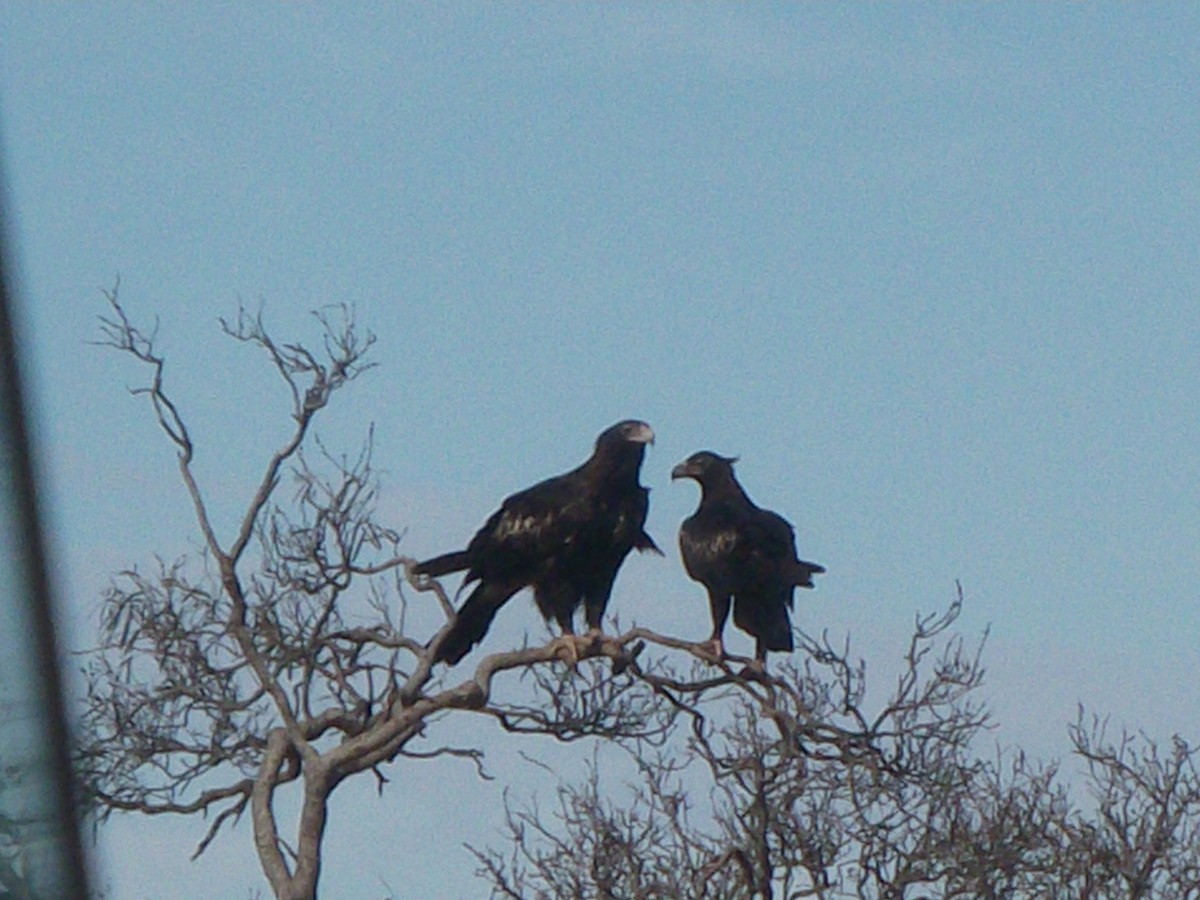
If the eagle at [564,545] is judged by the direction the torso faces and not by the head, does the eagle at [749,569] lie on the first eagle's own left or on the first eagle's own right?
on the first eagle's own left

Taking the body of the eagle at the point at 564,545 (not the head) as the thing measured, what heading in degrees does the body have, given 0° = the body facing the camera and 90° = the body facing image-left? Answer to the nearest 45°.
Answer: approximately 315°
